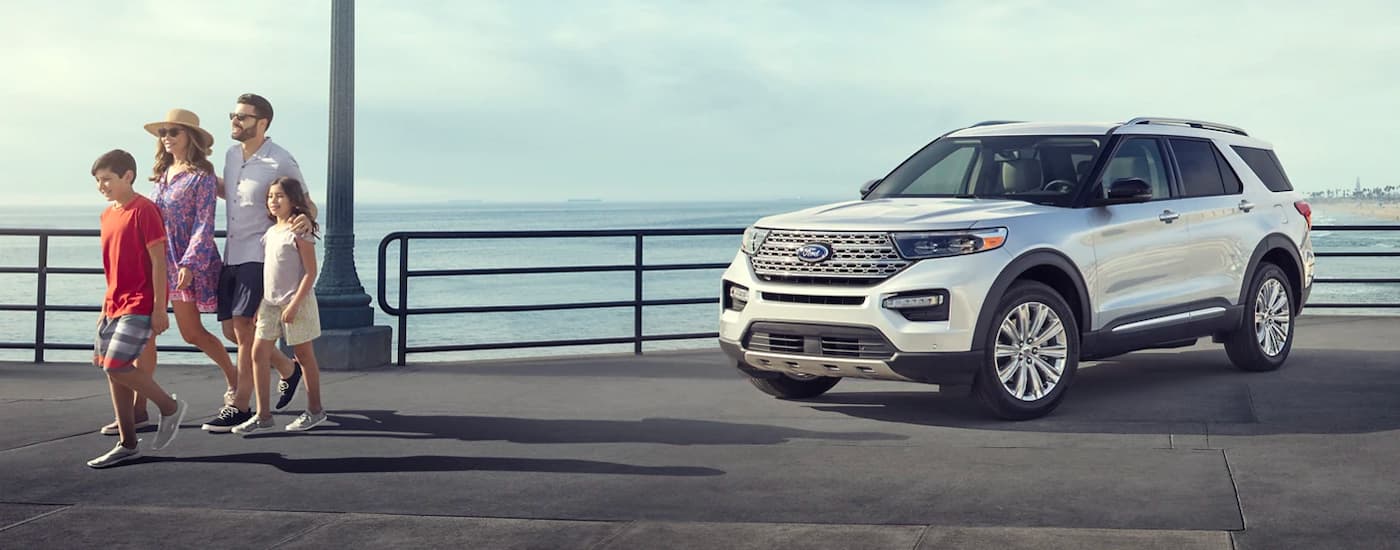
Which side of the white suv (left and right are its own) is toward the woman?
front

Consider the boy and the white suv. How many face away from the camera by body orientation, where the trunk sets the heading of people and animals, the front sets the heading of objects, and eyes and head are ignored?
0

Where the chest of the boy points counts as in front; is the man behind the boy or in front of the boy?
behind

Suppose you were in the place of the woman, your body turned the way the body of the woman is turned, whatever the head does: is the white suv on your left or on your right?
on your left

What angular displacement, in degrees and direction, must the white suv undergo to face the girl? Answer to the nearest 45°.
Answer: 0° — it already faces them

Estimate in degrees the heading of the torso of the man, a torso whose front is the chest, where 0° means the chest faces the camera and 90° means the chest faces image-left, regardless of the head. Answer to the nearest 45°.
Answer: approximately 45°

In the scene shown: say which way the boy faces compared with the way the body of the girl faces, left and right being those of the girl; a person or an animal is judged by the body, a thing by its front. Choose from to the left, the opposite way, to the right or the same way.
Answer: the same way

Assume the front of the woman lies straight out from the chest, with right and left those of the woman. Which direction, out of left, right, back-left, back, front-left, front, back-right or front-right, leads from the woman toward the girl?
left

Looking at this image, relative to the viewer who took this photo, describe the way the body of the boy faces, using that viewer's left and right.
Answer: facing the viewer and to the left of the viewer

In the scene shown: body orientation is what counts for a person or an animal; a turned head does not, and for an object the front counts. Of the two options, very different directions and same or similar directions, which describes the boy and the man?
same or similar directions

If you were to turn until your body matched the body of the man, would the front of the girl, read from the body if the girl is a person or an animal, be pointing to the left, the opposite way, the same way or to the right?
the same way

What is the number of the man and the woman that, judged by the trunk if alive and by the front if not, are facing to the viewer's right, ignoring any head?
0

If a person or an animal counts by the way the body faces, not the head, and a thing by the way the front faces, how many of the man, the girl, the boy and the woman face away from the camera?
0

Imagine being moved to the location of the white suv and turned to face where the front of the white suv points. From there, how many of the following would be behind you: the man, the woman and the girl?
0
